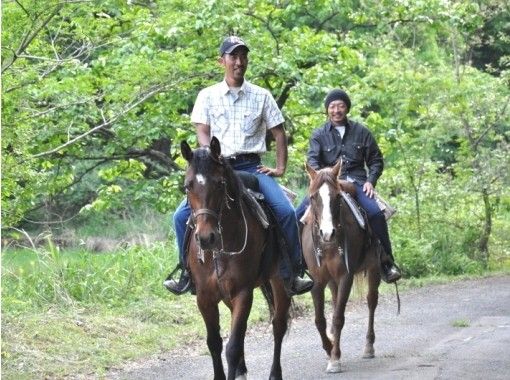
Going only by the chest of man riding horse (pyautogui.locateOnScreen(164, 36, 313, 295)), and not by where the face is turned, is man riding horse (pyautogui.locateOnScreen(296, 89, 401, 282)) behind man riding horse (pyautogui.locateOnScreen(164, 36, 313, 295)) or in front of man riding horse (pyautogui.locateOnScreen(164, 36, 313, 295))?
behind

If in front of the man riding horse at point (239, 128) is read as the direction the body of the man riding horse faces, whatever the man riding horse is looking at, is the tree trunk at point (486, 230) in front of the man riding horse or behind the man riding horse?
behind

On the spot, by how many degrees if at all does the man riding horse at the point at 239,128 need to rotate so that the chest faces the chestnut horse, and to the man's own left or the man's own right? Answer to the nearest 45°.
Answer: approximately 135° to the man's own left

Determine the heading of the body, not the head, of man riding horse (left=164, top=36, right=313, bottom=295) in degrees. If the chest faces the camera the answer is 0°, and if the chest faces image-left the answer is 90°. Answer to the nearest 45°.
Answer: approximately 0°

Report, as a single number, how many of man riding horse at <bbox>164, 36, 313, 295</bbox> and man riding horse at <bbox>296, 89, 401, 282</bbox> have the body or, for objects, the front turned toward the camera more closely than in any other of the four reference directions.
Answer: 2

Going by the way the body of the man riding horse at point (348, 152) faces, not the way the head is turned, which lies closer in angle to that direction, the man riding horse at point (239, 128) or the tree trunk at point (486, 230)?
the man riding horse

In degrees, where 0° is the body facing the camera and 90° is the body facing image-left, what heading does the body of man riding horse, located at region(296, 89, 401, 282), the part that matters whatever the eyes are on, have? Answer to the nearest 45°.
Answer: approximately 0°

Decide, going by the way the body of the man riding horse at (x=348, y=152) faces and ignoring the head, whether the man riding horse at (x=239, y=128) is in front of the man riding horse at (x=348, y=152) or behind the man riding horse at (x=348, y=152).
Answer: in front

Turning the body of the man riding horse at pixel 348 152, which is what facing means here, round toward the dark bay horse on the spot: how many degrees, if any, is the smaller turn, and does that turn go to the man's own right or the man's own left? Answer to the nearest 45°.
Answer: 0° — they already face it
